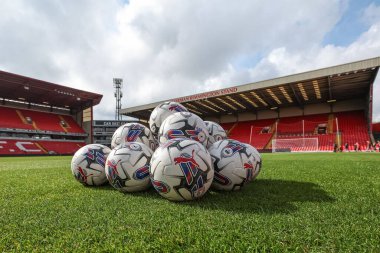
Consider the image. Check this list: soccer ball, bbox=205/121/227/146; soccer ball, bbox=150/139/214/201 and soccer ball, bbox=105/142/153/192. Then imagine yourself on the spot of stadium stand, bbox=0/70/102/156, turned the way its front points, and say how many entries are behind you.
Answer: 0

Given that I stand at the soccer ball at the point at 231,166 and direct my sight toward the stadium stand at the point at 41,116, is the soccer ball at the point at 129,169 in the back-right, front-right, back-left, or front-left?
front-left

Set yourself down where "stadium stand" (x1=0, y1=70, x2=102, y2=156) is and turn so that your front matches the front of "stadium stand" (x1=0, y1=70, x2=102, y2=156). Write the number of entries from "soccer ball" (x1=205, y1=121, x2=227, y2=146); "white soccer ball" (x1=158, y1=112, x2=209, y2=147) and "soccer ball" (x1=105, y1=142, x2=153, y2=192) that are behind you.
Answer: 0

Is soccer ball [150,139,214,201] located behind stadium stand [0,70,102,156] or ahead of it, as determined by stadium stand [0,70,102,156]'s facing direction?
ahead

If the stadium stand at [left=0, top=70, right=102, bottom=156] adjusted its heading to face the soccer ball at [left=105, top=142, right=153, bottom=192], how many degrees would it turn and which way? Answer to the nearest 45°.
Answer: approximately 45° to its right

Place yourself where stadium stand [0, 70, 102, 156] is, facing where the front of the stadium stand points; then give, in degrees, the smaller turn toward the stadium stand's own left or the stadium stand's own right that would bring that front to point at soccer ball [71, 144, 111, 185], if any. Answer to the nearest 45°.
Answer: approximately 45° to the stadium stand's own right

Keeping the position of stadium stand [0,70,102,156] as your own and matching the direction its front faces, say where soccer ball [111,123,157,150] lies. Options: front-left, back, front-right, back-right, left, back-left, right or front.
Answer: front-right

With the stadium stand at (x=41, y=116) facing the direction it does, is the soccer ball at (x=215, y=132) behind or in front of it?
in front

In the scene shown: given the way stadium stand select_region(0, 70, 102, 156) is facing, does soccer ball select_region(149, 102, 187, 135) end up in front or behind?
in front

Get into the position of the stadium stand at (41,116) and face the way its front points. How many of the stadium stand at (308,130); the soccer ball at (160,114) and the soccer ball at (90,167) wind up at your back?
0

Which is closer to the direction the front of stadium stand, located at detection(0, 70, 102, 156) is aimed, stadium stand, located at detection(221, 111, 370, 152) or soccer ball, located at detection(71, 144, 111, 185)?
the stadium stand

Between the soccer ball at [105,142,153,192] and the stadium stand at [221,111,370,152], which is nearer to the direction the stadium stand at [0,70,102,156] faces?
the stadium stand

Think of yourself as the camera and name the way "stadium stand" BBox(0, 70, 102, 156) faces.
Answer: facing the viewer and to the right of the viewer

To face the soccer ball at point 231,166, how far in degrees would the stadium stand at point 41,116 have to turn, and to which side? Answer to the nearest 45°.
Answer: approximately 45° to its right
